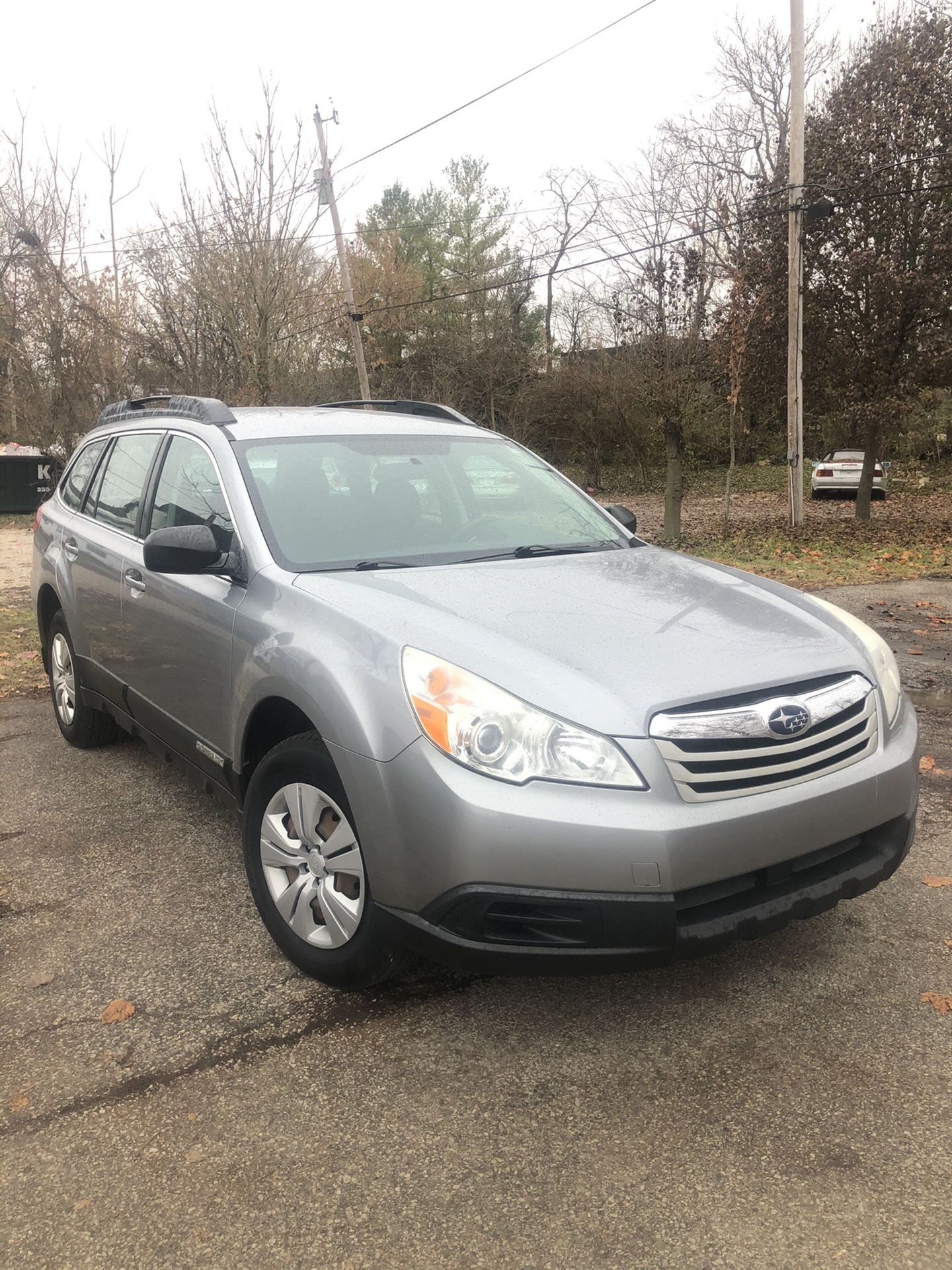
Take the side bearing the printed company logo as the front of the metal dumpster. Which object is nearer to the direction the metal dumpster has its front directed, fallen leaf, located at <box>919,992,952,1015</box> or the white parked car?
the fallen leaf

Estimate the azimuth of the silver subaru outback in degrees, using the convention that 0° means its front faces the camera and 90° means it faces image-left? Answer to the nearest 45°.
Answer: approximately 315°

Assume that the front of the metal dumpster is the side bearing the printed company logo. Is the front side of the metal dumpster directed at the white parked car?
no

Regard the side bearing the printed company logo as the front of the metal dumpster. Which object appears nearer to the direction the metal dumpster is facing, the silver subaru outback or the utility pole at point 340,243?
the silver subaru outback

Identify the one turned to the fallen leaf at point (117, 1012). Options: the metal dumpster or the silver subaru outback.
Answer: the metal dumpster

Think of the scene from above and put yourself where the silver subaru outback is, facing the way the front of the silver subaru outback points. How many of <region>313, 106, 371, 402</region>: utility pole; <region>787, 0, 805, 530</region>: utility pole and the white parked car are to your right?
0

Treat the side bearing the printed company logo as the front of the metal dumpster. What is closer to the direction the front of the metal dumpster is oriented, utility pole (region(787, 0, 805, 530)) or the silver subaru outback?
the silver subaru outback

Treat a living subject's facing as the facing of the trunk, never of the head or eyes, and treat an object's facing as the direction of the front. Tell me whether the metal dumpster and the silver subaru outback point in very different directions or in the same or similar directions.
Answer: same or similar directions

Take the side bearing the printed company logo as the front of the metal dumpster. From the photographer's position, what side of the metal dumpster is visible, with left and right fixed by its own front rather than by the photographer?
front

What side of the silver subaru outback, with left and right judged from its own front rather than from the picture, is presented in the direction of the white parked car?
left

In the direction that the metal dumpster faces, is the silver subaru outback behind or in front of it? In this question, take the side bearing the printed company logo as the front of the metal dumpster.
in front

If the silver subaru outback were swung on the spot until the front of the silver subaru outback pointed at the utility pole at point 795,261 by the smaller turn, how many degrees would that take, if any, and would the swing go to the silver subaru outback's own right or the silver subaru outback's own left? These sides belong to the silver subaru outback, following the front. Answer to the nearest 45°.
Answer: approximately 135° to the silver subaru outback's own left

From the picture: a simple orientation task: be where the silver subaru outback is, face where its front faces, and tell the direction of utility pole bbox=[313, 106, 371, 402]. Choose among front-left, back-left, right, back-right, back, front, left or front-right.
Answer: back-left

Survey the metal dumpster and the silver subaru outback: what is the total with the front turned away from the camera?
0

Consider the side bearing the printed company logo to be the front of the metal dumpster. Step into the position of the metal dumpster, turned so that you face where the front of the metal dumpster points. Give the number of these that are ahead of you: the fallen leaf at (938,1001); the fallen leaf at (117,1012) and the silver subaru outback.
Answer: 3
